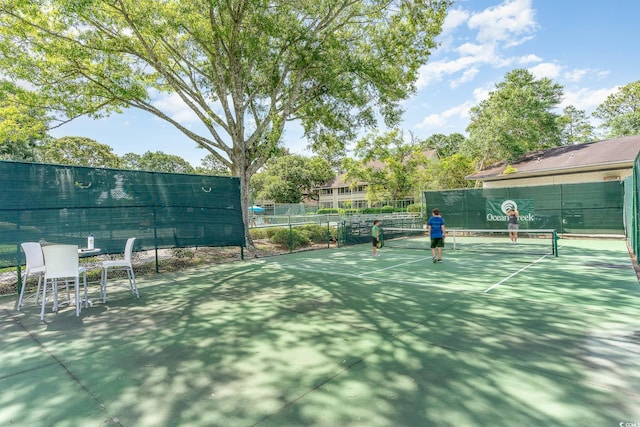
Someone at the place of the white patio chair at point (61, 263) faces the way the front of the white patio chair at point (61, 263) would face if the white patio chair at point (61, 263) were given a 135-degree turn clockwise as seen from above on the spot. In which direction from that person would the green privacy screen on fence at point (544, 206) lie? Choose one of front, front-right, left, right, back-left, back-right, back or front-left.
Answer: front-left

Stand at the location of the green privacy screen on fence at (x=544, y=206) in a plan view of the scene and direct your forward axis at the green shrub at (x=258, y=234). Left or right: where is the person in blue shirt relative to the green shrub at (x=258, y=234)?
left

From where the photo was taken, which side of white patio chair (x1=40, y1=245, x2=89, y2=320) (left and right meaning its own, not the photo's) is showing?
back

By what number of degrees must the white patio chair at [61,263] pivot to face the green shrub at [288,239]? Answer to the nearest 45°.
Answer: approximately 45° to its right

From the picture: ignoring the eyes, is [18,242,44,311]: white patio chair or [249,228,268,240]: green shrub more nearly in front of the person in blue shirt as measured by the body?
the green shrub

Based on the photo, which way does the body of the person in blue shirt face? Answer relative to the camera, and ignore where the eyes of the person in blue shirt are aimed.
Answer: away from the camera

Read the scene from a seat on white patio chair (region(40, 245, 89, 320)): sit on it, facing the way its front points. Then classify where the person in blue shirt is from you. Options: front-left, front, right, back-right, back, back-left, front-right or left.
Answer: right

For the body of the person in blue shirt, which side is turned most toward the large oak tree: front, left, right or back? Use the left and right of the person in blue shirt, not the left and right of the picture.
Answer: left

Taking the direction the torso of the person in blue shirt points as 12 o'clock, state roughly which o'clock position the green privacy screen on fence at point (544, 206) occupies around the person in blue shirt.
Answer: The green privacy screen on fence is roughly at 1 o'clock from the person in blue shirt.

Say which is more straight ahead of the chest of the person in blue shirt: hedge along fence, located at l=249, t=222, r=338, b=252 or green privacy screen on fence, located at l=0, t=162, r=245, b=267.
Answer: the hedge along fence

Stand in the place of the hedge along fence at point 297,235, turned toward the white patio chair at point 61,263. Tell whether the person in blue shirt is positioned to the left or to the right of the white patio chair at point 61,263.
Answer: left

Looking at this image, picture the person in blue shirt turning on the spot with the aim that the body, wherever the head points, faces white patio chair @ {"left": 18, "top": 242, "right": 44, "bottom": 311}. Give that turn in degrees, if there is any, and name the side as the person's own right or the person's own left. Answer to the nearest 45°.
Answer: approximately 135° to the person's own left

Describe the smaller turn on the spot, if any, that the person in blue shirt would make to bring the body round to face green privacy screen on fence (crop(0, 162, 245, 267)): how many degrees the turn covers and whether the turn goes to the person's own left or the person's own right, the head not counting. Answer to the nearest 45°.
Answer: approximately 135° to the person's own left

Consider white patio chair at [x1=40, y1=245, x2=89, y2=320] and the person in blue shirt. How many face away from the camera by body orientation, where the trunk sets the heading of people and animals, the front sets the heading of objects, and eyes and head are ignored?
2

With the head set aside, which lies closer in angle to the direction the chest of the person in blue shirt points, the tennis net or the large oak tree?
the tennis net
